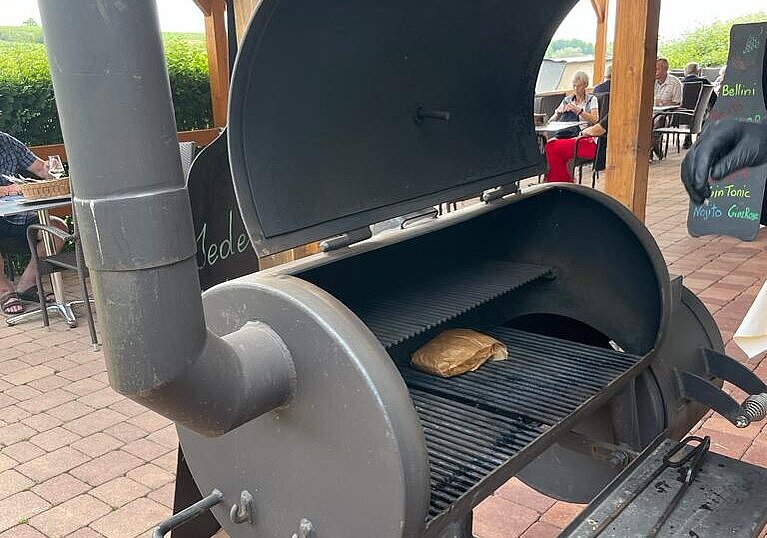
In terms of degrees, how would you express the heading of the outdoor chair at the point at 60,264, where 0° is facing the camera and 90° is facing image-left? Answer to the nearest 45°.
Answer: approximately 135°

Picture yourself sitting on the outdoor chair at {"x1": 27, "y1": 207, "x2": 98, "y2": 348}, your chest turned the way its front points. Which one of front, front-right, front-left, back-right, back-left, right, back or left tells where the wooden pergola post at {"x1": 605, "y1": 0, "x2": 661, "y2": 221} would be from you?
back

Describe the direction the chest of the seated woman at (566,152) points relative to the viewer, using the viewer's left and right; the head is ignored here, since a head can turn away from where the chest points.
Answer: facing to the left of the viewer

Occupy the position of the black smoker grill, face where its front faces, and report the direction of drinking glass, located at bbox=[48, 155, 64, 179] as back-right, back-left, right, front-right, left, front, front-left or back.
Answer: back

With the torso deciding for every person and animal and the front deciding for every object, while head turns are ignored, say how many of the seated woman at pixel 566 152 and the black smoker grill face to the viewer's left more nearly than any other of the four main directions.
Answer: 1

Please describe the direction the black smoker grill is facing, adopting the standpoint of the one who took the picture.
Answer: facing the viewer and to the right of the viewer
